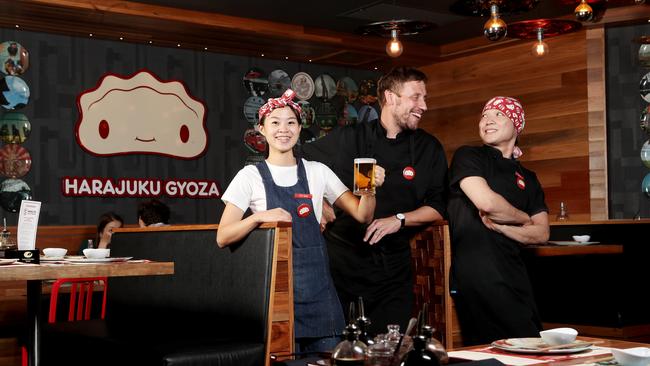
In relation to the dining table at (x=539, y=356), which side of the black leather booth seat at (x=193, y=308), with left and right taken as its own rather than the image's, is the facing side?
left

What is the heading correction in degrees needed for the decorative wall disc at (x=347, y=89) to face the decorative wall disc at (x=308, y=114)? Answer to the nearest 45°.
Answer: approximately 45° to its right

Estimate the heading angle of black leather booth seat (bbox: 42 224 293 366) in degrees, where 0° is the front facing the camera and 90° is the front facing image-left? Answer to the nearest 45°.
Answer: approximately 45°

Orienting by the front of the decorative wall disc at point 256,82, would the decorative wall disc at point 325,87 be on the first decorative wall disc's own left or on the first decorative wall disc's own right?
on the first decorative wall disc's own left

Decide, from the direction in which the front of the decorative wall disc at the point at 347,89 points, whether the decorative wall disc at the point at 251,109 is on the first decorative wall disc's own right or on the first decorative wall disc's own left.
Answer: on the first decorative wall disc's own right

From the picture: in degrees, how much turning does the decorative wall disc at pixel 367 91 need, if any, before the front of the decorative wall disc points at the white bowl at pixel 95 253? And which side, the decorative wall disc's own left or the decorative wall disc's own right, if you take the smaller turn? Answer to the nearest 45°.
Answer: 0° — it already faces it
